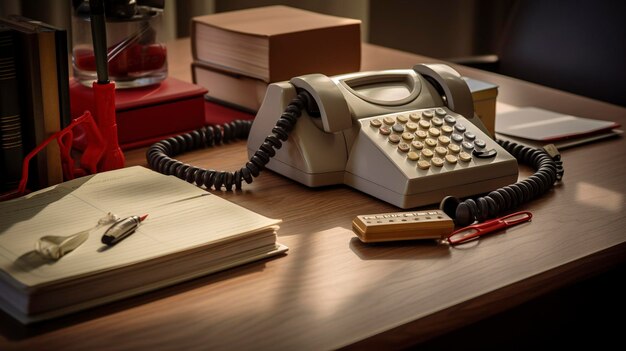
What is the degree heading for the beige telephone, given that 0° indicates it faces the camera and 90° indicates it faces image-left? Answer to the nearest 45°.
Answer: approximately 315°

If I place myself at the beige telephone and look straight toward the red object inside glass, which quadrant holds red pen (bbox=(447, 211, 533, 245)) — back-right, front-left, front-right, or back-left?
back-left
